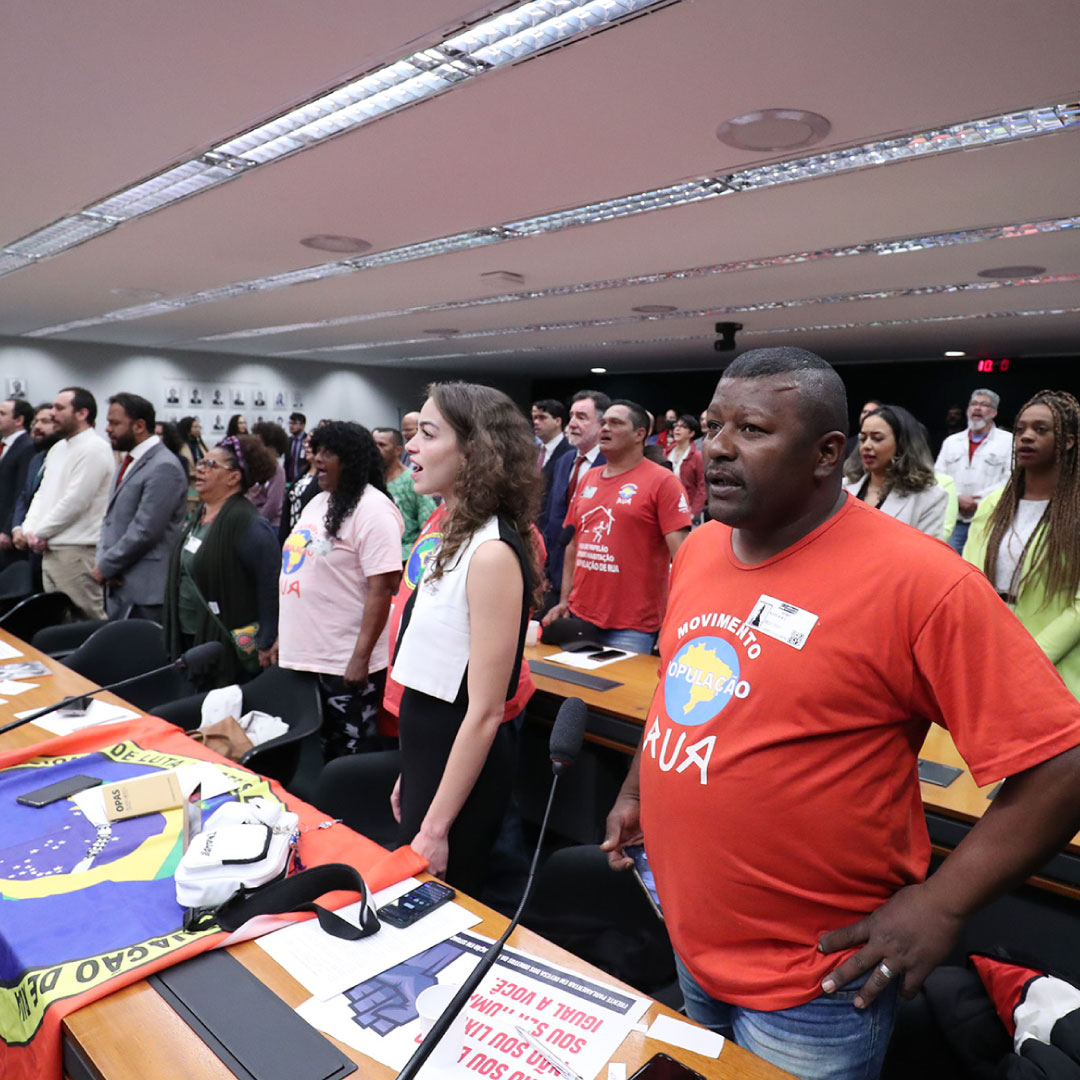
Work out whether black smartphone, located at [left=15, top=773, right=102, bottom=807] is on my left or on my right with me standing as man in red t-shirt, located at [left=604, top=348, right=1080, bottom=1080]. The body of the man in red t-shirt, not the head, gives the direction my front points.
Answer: on my right

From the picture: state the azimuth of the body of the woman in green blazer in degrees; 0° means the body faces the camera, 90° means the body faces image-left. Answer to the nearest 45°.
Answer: approximately 45°

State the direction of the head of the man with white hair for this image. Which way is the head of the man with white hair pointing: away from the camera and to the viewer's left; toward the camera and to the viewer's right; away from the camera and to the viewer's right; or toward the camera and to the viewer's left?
toward the camera and to the viewer's left

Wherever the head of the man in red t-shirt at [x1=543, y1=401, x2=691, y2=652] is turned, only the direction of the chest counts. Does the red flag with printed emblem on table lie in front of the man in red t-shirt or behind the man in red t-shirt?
in front

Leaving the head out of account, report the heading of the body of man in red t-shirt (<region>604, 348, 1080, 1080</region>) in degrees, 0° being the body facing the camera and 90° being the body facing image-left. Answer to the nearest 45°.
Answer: approximately 45°

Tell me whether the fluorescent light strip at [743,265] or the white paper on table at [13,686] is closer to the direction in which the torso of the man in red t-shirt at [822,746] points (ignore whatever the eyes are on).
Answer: the white paper on table

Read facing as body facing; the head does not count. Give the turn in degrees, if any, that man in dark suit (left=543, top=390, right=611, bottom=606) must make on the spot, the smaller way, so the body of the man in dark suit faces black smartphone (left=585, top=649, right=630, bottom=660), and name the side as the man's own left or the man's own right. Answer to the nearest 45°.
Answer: approximately 45° to the man's own left

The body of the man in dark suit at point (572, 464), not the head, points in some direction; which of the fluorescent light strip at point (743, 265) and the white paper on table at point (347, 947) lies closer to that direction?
the white paper on table

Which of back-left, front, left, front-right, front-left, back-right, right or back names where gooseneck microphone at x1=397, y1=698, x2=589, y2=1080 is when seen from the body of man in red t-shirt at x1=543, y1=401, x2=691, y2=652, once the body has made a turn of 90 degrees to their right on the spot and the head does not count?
back-left

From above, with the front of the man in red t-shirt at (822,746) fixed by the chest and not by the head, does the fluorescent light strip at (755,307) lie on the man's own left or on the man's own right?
on the man's own right
